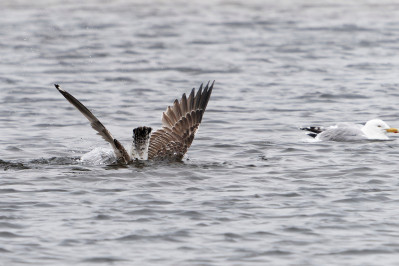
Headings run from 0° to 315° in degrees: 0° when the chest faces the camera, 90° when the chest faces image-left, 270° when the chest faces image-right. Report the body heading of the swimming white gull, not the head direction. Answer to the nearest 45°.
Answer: approximately 270°

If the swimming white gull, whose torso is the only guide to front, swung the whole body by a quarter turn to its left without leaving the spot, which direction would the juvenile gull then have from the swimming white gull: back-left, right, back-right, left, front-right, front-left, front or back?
back-left
